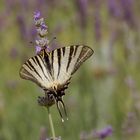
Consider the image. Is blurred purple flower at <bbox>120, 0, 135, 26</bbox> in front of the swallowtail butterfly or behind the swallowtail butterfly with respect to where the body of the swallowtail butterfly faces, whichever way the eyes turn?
in front

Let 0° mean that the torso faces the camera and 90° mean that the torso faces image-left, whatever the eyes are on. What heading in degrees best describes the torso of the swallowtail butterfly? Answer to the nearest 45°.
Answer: approximately 180°

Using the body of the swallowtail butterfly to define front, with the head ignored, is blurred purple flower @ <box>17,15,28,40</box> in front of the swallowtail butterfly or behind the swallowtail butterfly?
in front

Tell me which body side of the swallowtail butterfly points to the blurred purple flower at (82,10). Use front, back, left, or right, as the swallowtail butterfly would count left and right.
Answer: front

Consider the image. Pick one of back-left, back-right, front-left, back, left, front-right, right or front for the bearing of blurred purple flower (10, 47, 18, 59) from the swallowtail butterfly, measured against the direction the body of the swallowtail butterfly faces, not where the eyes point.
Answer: front

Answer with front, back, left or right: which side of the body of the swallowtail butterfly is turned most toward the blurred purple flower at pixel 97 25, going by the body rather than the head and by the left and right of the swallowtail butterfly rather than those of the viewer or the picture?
front

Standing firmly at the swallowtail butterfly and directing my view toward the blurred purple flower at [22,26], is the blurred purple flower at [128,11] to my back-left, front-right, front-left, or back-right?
front-right

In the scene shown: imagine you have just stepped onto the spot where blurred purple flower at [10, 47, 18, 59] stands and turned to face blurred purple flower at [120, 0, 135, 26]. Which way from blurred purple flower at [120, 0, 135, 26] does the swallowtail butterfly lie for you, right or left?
right
